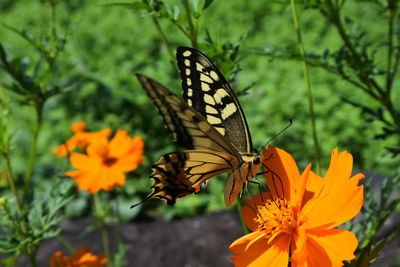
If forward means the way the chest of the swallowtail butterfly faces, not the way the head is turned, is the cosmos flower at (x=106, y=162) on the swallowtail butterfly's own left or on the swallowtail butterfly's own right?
on the swallowtail butterfly's own left

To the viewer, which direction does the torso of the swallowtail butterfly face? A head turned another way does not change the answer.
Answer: to the viewer's right
